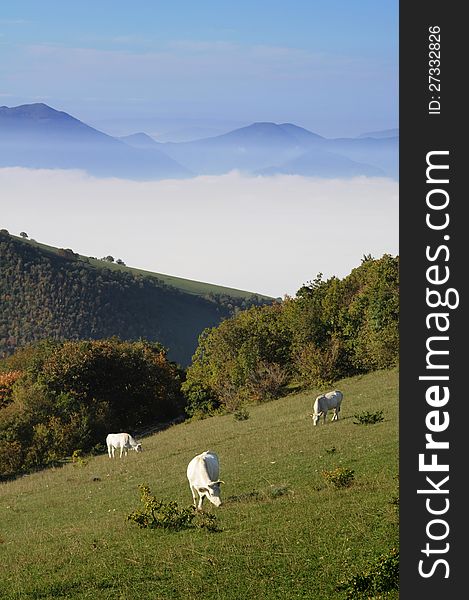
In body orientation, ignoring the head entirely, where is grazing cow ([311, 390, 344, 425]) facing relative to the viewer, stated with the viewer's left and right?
facing the viewer and to the left of the viewer

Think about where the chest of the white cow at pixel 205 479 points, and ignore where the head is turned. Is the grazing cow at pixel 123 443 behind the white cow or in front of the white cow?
behind

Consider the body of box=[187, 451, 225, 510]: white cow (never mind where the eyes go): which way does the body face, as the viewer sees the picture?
toward the camera

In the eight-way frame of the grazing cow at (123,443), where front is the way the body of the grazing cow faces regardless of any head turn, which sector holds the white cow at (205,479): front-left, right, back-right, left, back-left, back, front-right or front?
right

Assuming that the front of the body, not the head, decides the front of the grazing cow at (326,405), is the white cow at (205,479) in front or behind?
in front

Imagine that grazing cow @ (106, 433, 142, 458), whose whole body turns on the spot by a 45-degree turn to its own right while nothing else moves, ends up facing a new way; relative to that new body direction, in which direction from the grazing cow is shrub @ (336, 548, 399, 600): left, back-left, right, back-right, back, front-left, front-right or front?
front-right

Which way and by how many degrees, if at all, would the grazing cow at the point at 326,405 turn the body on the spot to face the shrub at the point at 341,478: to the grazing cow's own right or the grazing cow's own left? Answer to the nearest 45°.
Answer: approximately 45° to the grazing cow's own left

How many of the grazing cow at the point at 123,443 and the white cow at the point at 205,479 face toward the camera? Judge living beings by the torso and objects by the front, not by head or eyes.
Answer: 1

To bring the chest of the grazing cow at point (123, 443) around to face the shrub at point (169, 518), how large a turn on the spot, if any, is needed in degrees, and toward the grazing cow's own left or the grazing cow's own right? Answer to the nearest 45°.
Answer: approximately 90° to the grazing cow's own right

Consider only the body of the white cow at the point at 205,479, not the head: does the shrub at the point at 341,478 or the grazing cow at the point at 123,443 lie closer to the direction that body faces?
the shrub

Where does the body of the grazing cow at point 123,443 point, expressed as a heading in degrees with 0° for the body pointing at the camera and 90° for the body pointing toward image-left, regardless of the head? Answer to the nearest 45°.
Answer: approximately 270°
